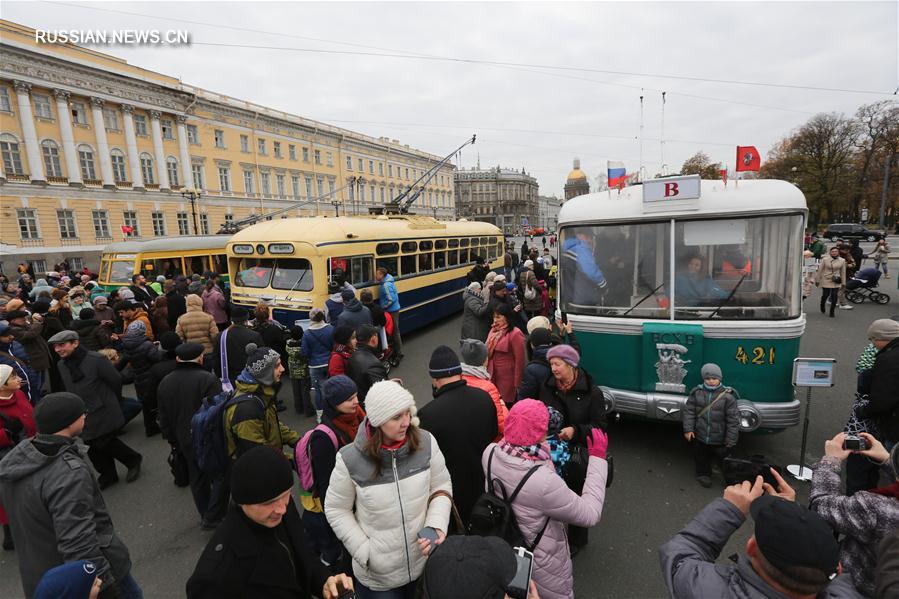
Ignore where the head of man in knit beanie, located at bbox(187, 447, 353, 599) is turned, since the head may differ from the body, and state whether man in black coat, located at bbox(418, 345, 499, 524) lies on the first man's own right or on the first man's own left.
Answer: on the first man's own left

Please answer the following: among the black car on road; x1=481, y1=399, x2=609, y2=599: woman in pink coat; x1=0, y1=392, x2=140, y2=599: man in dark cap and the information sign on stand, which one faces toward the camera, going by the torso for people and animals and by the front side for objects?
the information sign on stand

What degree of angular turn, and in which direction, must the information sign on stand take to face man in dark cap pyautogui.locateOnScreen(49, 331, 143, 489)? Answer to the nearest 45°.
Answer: approximately 45° to its right

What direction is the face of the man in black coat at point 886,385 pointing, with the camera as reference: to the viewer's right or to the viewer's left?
to the viewer's left

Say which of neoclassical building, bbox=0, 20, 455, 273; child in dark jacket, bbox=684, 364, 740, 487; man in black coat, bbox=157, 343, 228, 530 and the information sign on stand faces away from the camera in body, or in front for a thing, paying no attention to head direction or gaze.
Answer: the man in black coat

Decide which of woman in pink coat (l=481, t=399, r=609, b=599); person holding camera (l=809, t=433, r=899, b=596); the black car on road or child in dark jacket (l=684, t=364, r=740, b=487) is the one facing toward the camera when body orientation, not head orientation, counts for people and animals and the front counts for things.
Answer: the child in dark jacket

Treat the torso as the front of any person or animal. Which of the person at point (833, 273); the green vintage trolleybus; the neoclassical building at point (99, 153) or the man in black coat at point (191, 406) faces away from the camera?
the man in black coat

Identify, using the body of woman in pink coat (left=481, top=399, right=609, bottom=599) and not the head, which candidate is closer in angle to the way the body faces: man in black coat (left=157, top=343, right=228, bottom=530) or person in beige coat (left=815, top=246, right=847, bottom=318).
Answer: the person in beige coat

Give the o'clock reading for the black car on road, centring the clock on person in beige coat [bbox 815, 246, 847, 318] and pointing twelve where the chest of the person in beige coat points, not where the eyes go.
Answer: The black car on road is roughly at 6 o'clock from the person in beige coat.

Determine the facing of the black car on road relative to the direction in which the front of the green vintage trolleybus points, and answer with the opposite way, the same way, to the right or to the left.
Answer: to the left

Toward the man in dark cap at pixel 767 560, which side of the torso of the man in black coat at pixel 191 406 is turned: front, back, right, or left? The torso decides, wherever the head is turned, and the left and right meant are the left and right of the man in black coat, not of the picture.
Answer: back
